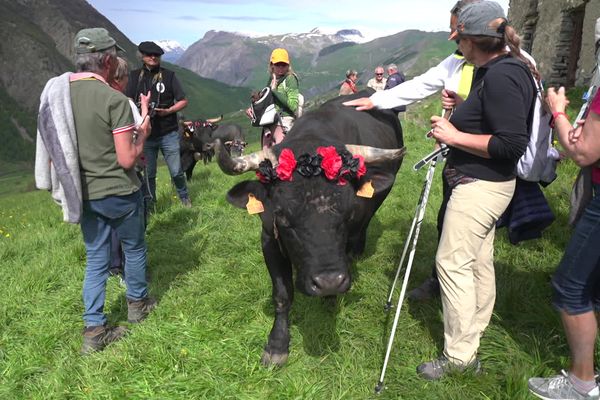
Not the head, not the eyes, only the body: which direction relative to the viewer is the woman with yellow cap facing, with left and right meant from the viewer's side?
facing the viewer and to the left of the viewer

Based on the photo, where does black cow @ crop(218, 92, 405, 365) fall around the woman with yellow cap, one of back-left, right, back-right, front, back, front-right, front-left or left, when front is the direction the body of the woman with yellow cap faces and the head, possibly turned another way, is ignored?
front-left

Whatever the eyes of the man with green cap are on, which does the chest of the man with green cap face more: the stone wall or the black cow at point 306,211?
the stone wall

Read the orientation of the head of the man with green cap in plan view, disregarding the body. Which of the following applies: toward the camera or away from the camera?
away from the camera

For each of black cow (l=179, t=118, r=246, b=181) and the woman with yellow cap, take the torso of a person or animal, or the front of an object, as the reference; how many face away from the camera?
0

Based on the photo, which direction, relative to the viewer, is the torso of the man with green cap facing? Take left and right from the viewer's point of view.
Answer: facing away from the viewer and to the right of the viewer

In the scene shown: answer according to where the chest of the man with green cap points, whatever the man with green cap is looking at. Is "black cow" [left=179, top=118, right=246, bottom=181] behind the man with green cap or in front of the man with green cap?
in front

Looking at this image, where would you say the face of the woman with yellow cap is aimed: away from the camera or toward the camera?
toward the camera

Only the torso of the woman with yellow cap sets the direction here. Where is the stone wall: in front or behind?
behind

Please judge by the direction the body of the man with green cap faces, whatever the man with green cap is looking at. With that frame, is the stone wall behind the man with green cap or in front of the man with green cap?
in front

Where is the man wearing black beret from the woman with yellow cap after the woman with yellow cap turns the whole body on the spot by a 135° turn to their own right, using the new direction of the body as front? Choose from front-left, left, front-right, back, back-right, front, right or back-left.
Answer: left

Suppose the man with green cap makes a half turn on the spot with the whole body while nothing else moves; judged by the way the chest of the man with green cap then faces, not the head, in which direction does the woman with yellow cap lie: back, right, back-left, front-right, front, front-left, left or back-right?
back

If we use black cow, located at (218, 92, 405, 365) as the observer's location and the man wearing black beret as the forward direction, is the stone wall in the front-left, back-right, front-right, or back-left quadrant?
front-right

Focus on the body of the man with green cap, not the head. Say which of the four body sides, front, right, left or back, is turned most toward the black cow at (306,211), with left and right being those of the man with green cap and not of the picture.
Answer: right
